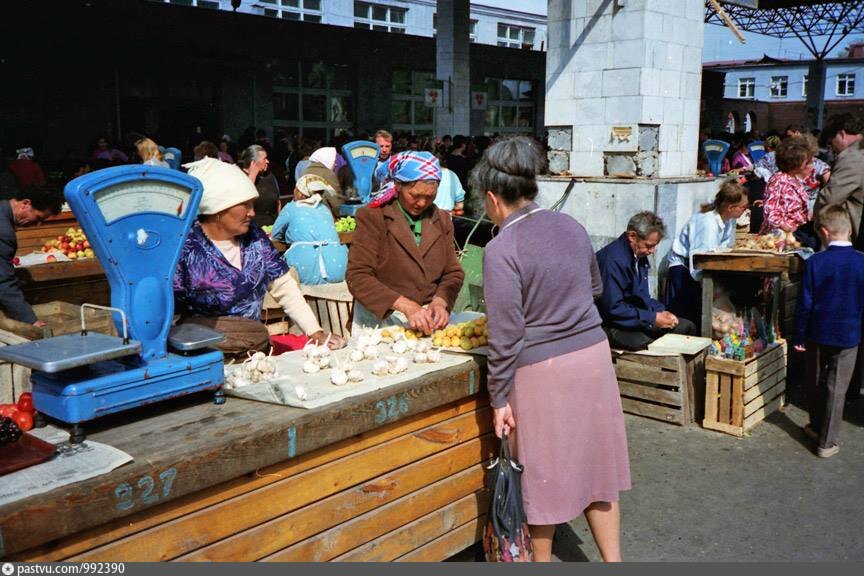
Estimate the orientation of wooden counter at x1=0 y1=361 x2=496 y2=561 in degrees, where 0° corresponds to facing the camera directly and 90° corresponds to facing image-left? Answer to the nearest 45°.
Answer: approximately 315°

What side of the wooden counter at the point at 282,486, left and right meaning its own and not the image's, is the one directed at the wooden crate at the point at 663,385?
left

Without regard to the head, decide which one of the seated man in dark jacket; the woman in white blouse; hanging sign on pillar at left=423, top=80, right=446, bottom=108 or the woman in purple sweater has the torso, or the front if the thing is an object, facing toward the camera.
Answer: the hanging sign on pillar

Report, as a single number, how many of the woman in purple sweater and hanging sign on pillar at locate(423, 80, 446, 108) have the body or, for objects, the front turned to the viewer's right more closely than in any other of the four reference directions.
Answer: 0

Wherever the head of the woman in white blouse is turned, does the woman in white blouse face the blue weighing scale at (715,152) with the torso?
no

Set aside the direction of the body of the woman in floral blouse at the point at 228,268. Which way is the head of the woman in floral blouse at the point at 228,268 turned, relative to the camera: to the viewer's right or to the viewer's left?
to the viewer's right

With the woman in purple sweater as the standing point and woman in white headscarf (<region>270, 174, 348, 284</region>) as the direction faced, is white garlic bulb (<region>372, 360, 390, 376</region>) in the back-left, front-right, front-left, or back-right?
front-left

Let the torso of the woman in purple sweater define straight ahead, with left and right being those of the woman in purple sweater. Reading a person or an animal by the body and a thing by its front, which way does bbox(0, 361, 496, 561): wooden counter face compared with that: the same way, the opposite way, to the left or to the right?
the opposite way

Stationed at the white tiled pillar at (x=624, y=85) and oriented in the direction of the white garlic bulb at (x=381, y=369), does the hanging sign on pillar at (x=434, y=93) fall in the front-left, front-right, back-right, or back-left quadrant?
back-right

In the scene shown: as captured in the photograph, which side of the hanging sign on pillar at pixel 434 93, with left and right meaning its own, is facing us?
front

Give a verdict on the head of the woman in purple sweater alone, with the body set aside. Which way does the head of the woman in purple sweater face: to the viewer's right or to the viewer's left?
to the viewer's left

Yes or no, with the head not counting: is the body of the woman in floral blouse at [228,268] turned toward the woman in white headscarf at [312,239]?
no

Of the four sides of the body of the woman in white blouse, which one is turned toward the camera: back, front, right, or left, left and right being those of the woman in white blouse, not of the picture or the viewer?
right
